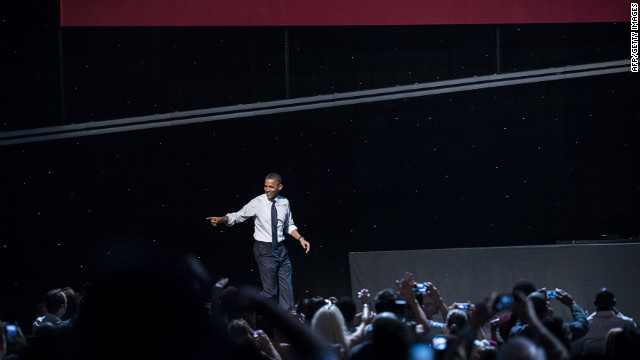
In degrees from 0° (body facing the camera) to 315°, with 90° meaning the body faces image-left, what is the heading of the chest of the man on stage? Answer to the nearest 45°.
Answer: approximately 0°
